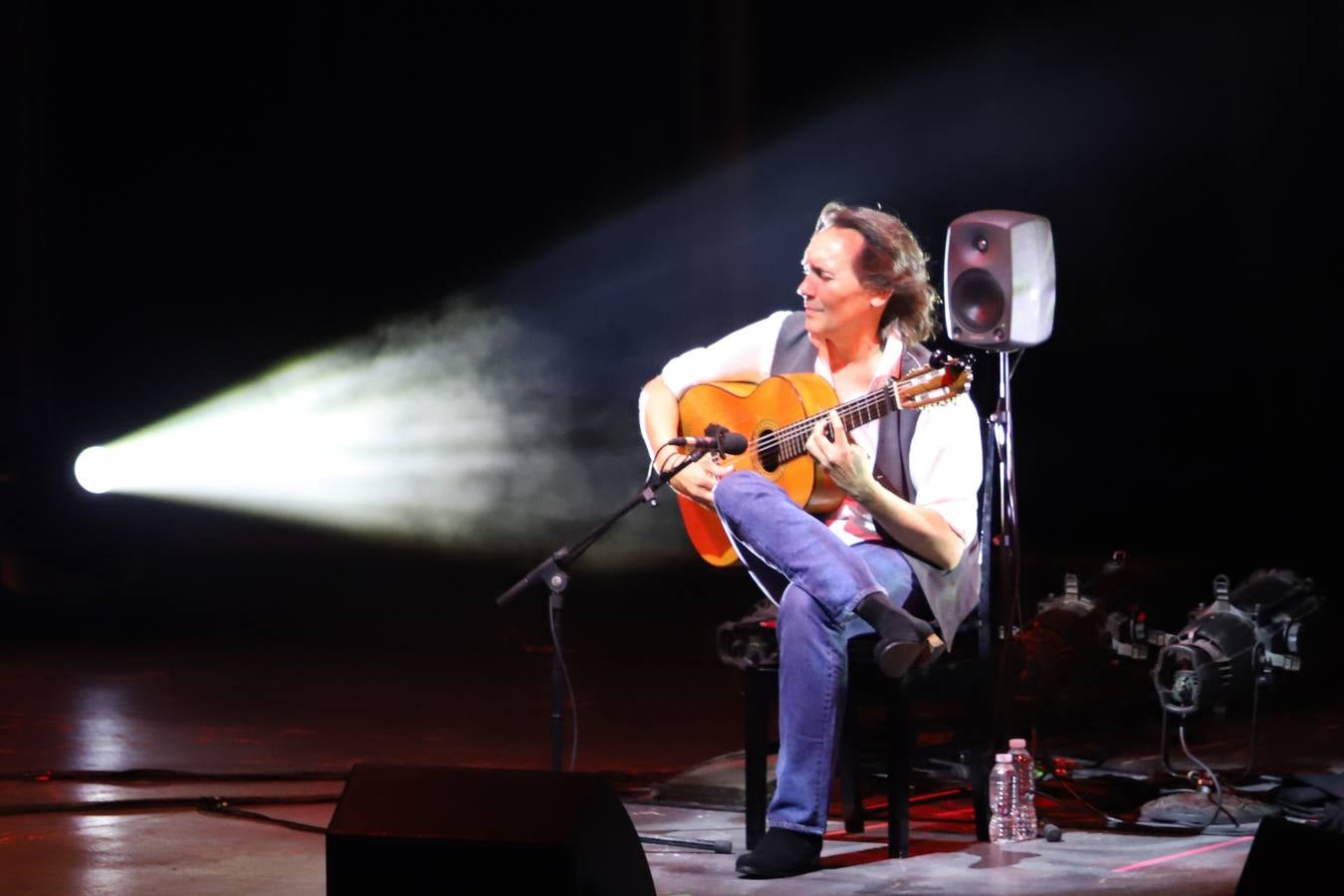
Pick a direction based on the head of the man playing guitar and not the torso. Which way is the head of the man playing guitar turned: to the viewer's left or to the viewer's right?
to the viewer's left

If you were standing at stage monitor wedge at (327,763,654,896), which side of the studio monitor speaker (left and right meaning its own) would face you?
front

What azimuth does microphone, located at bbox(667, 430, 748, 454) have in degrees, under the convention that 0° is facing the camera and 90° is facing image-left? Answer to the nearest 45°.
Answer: approximately 270°

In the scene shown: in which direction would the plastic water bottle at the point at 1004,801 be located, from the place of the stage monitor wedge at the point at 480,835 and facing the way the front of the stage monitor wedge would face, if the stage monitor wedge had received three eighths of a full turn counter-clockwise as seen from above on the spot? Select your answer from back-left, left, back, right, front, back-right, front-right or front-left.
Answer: back-right

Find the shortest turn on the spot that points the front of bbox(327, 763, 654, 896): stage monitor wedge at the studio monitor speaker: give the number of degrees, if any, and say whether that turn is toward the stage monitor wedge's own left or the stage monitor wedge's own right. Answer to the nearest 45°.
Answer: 0° — it already faces it

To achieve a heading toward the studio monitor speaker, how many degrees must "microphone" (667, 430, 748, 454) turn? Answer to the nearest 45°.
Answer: approximately 45° to its left

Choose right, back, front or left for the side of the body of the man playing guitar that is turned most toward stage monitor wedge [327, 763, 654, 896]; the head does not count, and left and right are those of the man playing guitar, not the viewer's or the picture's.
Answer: front

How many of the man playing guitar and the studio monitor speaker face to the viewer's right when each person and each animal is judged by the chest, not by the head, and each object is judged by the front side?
0

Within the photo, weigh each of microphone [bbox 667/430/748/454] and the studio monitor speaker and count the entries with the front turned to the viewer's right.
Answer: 1

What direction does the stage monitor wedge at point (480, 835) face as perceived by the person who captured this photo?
facing away from the viewer and to the right of the viewer

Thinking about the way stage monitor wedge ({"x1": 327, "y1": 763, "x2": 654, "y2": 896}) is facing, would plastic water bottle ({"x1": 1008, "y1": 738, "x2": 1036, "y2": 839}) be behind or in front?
in front

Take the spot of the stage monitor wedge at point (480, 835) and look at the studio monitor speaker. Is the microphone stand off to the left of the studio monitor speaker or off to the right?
left

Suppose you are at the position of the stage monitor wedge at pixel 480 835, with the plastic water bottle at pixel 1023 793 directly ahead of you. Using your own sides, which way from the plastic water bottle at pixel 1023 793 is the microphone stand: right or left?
left

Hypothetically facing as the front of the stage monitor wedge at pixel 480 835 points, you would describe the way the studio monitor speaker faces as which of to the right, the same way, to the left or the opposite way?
the opposite way

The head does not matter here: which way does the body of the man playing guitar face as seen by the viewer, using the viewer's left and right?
facing the viewer and to the left of the viewer
